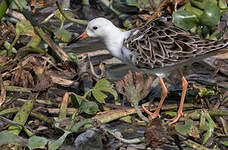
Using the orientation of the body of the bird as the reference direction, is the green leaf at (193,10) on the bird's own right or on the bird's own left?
on the bird's own right

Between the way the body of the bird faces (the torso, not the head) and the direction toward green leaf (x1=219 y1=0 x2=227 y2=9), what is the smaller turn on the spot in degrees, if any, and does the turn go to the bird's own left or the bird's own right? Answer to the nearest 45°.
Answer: approximately 135° to the bird's own right

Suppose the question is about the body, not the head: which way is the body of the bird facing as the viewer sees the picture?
to the viewer's left

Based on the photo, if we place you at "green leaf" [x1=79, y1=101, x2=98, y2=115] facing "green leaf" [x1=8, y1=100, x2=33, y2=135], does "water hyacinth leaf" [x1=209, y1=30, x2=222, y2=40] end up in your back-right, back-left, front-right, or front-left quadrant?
back-right

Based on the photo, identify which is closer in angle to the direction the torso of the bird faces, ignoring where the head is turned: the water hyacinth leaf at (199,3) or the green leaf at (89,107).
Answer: the green leaf

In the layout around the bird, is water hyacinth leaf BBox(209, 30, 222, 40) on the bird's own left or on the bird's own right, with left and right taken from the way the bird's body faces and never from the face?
on the bird's own right

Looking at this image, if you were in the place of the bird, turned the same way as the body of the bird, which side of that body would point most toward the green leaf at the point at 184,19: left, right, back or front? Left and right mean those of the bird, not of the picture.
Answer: right

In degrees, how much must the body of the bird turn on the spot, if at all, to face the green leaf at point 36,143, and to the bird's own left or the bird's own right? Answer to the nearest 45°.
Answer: approximately 45° to the bird's own left

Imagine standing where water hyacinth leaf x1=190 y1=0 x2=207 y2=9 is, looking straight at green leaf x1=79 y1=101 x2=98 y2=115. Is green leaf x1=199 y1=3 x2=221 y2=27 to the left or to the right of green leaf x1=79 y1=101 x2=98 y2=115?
left

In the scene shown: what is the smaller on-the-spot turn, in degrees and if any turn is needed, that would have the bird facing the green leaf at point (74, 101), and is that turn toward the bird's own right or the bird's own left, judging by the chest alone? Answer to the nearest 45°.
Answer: approximately 45° to the bird's own left
